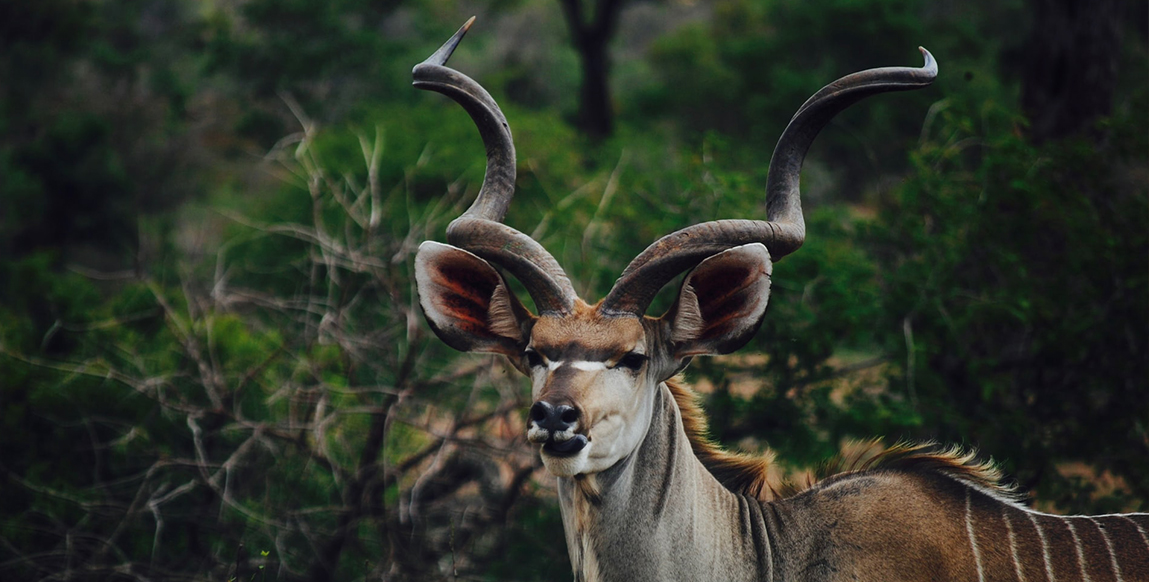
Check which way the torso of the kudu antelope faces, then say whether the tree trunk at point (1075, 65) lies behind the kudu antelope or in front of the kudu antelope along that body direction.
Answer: behind

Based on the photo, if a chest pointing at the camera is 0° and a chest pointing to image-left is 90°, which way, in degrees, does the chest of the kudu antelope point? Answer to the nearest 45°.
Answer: approximately 45°

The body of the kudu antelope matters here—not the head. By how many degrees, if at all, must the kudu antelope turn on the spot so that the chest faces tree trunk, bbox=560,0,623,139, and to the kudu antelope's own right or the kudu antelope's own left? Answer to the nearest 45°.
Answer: approximately 135° to the kudu antelope's own right
